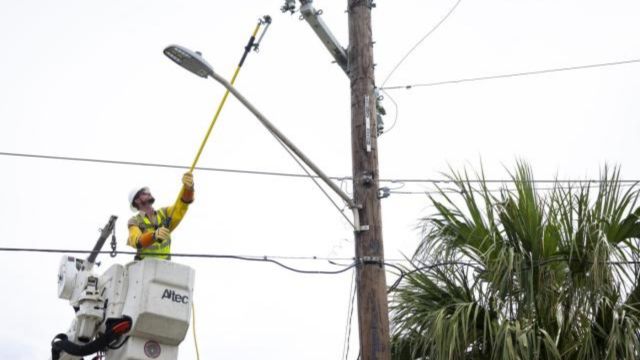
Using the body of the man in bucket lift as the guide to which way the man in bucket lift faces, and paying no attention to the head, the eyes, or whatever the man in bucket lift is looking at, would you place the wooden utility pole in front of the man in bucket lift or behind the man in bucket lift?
in front

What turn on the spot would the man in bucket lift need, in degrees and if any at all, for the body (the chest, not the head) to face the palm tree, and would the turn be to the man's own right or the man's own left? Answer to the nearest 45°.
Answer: approximately 45° to the man's own left

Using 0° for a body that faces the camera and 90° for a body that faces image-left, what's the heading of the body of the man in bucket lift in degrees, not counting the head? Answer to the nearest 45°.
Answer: approximately 315°
